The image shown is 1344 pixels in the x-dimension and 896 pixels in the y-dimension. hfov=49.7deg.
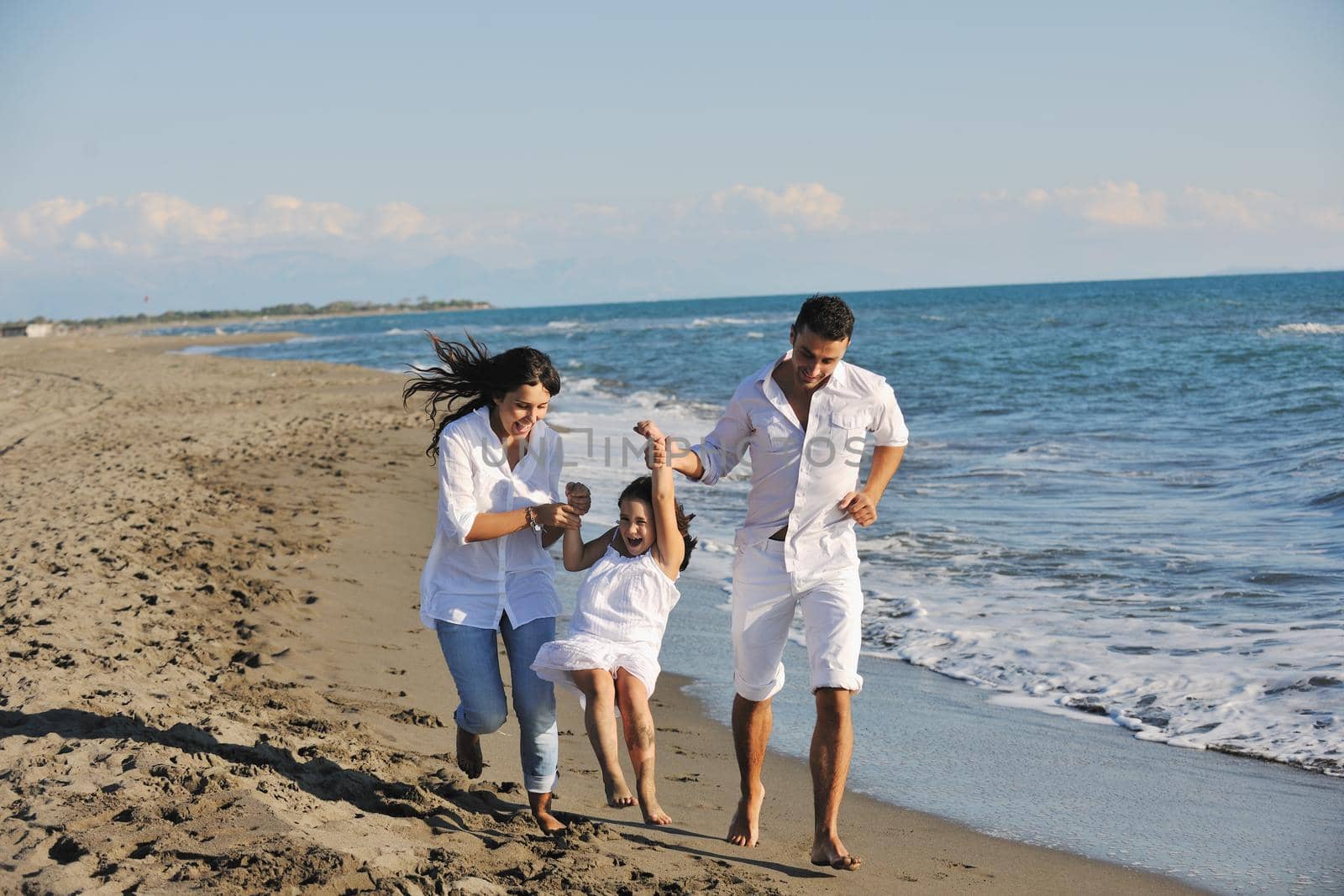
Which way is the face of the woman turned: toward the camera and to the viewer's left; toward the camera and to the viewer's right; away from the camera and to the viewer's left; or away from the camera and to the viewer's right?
toward the camera and to the viewer's right

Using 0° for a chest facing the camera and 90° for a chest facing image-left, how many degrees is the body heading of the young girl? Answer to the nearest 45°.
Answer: approximately 0°

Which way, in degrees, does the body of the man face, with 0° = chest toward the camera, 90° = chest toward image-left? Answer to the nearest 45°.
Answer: approximately 0°

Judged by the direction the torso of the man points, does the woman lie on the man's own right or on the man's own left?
on the man's own right
